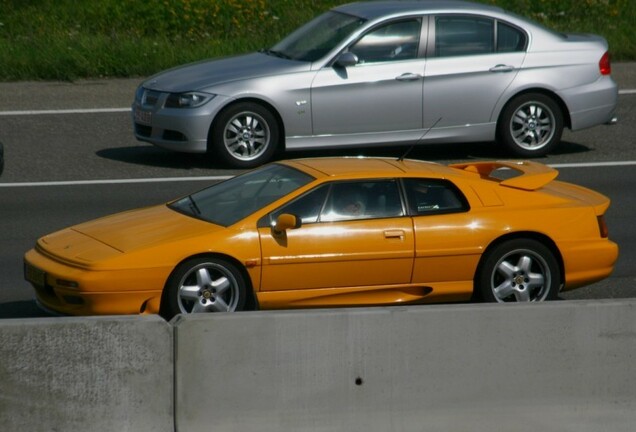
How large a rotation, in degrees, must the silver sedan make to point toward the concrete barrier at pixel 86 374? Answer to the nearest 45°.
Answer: approximately 90° to its left

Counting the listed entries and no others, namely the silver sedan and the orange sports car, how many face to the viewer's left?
2

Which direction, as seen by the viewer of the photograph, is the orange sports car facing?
facing to the left of the viewer

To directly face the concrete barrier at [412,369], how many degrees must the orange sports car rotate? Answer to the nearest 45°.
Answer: approximately 90° to its left

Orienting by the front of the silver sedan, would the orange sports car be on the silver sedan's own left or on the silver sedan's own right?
on the silver sedan's own left

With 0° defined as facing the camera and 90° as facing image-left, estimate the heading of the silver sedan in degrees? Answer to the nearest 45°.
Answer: approximately 90°

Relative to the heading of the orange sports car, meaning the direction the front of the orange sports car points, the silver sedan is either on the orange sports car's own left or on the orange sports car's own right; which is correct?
on the orange sports car's own right
